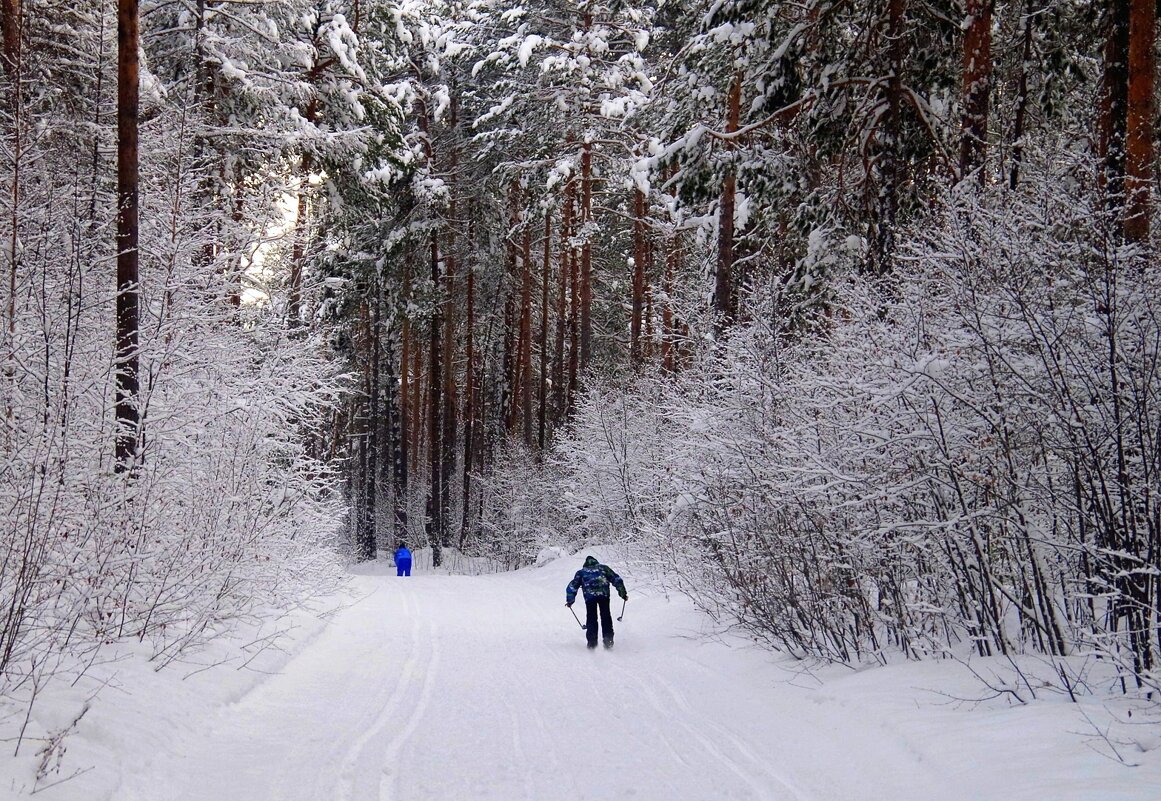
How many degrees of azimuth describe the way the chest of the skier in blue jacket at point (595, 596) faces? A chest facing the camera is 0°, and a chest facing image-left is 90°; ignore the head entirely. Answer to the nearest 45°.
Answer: approximately 180°

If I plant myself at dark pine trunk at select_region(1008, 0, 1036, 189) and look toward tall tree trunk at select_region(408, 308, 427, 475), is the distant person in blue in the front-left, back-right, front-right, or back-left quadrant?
front-left

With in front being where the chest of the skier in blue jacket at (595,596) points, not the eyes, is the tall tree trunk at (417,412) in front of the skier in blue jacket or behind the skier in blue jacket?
in front

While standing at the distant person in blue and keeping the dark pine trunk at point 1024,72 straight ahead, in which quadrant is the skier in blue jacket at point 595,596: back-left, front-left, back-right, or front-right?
front-right

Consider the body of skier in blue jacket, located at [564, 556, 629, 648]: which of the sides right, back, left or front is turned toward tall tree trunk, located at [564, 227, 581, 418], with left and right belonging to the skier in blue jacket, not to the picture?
front

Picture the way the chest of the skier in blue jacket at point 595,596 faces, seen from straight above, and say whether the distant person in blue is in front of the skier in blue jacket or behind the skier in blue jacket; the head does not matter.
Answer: in front
